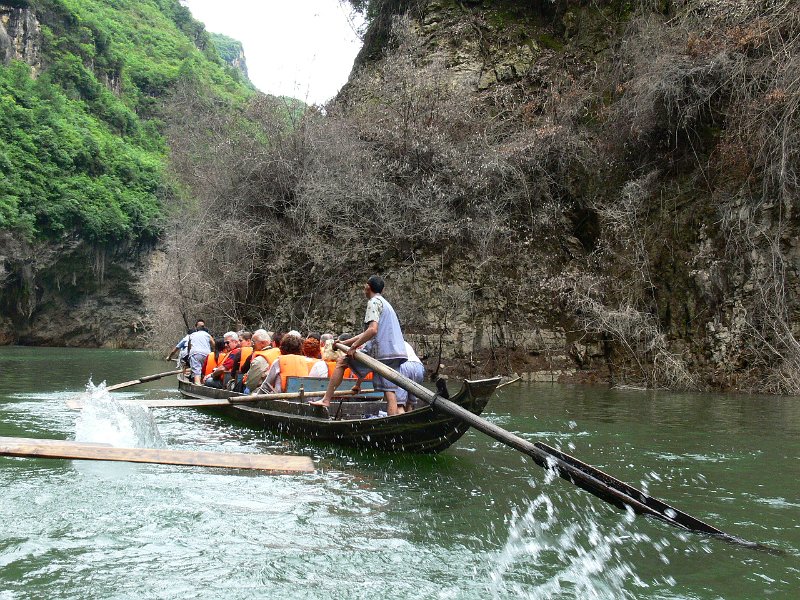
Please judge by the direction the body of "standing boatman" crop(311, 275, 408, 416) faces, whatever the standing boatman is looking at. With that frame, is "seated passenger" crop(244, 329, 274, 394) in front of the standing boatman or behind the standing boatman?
in front

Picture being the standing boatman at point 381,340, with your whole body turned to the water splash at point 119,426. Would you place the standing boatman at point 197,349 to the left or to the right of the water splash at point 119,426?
right

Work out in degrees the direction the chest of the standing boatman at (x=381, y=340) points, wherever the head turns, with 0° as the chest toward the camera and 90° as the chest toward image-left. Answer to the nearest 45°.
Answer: approximately 135°

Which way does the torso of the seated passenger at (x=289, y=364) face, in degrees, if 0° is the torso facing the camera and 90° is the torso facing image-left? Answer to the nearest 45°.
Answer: approximately 180°

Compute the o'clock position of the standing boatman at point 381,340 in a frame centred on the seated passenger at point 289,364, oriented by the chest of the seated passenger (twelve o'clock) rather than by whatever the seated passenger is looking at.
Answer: The standing boatman is roughly at 5 o'clock from the seated passenger.

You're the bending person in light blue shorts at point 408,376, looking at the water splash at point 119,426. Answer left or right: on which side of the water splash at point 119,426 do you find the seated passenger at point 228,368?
right

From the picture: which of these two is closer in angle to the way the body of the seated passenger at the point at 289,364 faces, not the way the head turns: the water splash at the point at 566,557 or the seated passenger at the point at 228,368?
the seated passenger
